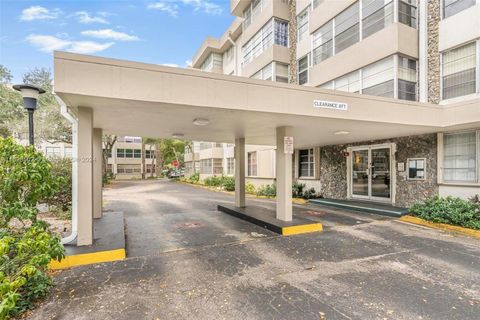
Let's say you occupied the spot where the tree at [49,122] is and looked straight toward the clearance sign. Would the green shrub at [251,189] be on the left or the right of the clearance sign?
left

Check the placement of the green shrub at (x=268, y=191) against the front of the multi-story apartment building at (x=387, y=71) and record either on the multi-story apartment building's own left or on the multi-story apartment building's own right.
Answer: on the multi-story apartment building's own right

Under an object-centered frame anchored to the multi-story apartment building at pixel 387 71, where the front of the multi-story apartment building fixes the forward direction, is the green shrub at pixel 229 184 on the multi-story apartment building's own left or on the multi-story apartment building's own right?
on the multi-story apartment building's own right

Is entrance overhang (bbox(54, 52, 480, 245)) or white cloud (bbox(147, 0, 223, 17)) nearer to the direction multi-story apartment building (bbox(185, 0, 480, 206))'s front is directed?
the entrance overhang

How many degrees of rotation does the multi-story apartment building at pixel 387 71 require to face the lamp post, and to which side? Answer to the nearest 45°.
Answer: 0° — it already faces it

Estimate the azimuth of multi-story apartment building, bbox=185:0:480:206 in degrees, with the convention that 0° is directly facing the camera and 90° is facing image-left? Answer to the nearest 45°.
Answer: approximately 45°

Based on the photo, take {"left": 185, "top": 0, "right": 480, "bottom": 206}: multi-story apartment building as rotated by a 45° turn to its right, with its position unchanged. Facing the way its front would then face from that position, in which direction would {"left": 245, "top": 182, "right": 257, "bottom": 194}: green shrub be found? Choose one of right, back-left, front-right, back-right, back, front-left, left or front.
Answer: front-right

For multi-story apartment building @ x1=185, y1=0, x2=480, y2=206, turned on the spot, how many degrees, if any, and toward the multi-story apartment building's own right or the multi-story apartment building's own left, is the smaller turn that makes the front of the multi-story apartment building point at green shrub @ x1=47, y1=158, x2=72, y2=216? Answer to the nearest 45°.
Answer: approximately 45° to the multi-story apartment building's own right
